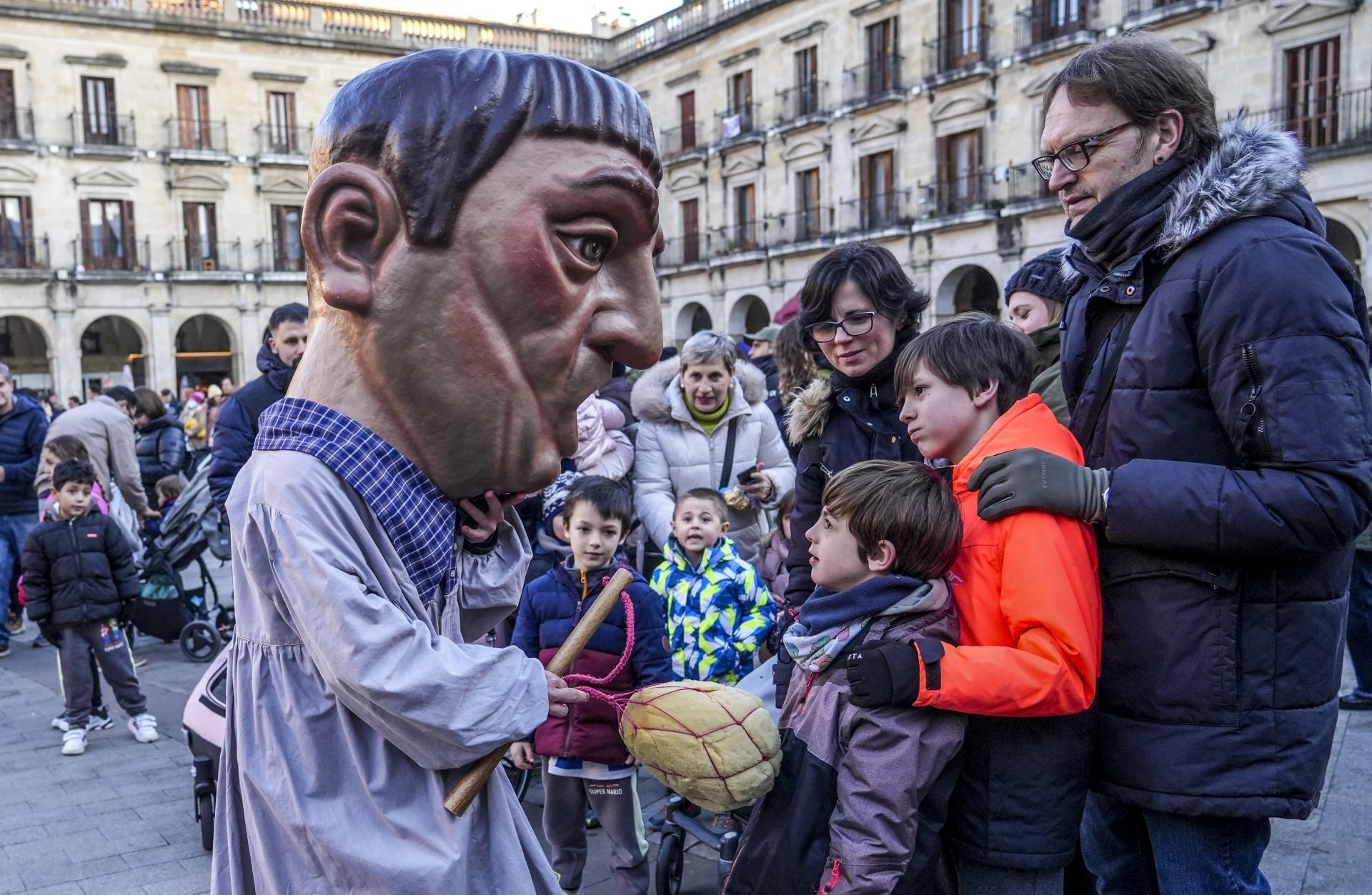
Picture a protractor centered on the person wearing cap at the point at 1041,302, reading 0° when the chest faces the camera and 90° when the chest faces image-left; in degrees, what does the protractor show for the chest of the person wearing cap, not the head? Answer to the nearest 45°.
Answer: approximately 45°

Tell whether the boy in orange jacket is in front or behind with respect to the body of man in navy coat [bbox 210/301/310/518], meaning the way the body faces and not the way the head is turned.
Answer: in front

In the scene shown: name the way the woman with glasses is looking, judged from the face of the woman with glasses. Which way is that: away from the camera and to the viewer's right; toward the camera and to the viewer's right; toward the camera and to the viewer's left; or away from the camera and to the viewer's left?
toward the camera and to the viewer's left

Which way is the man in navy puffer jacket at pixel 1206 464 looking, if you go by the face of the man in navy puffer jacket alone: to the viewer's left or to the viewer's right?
to the viewer's left

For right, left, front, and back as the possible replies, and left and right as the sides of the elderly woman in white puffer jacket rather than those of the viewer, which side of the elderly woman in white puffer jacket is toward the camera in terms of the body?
front

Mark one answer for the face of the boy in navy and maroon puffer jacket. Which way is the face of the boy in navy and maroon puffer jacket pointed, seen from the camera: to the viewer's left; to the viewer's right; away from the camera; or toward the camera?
toward the camera

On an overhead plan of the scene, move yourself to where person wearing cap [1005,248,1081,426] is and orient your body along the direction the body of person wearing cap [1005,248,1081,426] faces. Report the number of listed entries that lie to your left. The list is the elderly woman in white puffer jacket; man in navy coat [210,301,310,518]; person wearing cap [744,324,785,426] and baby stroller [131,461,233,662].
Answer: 0

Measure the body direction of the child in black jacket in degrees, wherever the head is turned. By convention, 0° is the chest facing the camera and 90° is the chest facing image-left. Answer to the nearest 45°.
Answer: approximately 0°

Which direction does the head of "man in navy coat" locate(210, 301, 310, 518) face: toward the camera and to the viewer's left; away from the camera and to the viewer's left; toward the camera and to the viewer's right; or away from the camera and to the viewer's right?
toward the camera and to the viewer's right

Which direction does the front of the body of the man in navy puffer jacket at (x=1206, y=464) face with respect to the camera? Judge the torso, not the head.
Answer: to the viewer's left

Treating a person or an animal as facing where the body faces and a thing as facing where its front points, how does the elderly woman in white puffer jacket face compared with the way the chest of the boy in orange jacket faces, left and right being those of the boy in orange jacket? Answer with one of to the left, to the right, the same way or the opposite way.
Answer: to the left

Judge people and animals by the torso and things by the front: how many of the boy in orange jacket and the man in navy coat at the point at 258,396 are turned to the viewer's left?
1

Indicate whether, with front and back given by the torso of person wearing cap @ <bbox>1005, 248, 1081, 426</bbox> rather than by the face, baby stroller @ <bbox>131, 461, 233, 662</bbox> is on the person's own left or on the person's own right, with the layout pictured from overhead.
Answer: on the person's own right

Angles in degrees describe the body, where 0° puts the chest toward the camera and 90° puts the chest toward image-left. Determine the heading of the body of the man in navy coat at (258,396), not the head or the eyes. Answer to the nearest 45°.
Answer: approximately 315°

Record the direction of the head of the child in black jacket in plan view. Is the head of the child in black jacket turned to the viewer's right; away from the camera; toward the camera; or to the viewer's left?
toward the camera

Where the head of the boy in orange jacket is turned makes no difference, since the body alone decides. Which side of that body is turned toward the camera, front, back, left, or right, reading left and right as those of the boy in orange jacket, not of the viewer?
left
